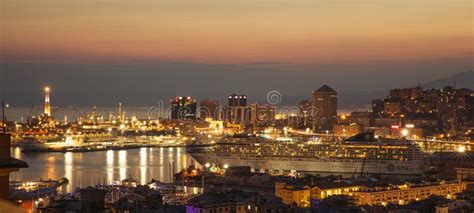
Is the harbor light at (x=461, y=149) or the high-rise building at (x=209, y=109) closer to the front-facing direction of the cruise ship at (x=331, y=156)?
the high-rise building

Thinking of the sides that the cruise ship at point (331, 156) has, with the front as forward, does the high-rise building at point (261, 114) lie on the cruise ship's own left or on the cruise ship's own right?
on the cruise ship's own right

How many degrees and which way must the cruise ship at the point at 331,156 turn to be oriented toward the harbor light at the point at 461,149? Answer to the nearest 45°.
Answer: approximately 135° to its right

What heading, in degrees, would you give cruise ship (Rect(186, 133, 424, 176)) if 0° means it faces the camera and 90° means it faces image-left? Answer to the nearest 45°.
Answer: approximately 90°

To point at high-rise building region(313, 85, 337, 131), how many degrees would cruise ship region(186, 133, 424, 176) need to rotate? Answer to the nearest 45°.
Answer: approximately 90° to its right

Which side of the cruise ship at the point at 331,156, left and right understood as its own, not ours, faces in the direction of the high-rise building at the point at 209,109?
right

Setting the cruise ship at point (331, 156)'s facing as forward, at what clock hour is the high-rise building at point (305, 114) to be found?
The high-rise building is roughly at 3 o'clock from the cruise ship.

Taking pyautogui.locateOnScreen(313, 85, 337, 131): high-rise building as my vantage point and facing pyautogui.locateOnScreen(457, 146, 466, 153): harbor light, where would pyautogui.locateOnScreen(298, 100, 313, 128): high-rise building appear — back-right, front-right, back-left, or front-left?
back-right

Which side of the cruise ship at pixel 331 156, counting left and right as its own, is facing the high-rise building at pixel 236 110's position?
right

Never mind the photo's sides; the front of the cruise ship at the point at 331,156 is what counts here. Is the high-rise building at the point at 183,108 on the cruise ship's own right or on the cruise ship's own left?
on the cruise ship's own right

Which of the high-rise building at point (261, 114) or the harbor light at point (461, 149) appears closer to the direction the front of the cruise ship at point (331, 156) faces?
the high-rise building
